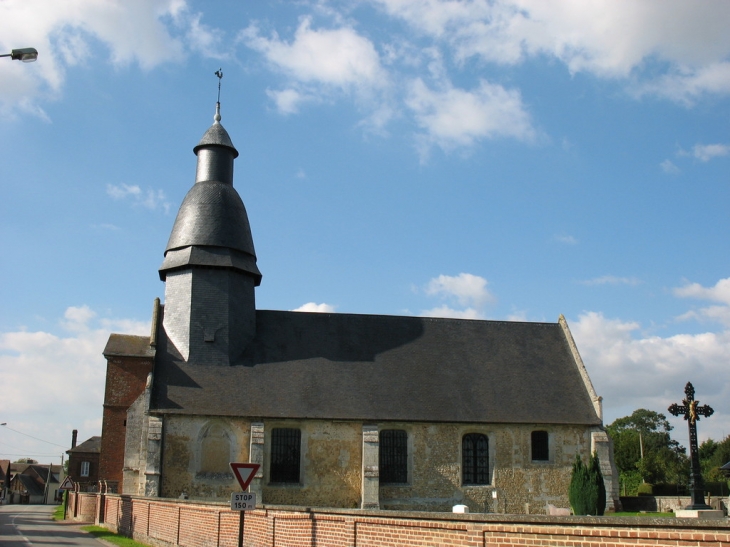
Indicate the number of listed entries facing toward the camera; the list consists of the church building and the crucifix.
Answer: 1

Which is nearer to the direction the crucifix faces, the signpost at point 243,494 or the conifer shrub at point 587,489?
the signpost

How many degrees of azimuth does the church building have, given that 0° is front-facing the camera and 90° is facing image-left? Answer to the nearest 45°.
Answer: approximately 90°

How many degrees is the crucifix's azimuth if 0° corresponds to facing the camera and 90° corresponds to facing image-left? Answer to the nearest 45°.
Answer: approximately 0°

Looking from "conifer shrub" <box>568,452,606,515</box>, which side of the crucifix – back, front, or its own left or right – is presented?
right

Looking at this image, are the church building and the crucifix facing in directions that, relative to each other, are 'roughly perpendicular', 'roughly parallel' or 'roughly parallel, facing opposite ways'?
roughly perpendicular

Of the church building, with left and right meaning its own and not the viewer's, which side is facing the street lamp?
left

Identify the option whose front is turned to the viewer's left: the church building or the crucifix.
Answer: the church building

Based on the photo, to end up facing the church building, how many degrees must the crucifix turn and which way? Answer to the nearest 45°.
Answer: approximately 90° to its right

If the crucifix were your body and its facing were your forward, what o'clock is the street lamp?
The street lamp is roughly at 1 o'clock from the crucifix.
